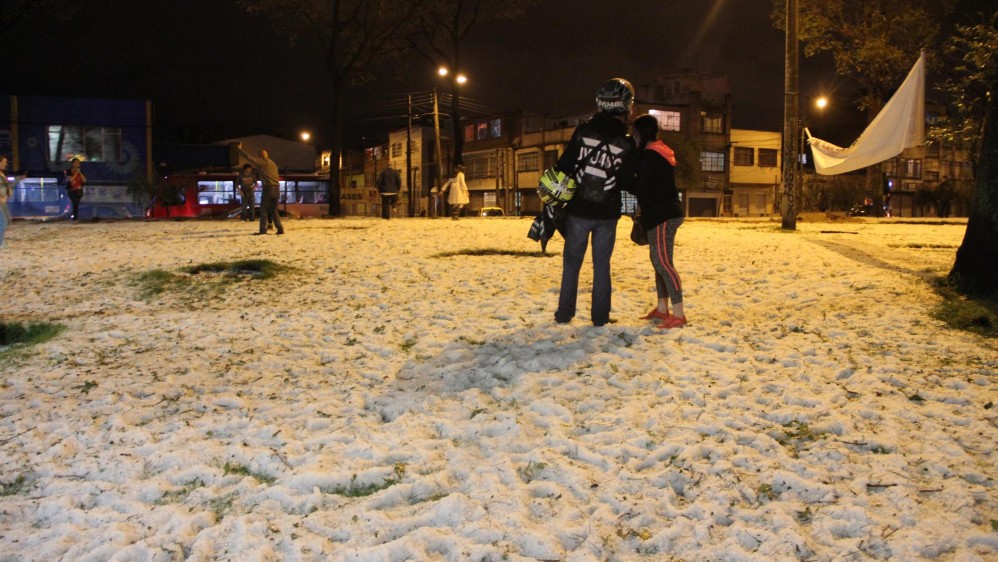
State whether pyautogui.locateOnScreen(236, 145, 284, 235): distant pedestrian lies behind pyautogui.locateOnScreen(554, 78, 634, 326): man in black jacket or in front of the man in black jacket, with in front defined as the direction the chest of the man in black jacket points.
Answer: in front

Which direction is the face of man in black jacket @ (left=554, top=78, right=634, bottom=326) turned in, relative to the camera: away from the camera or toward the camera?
away from the camera

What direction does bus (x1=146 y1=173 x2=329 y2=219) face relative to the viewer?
to the viewer's left

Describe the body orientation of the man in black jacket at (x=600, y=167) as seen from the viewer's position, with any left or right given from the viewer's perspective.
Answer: facing away from the viewer

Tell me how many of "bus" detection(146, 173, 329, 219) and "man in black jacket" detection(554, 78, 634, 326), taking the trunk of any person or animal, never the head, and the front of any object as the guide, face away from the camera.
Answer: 1

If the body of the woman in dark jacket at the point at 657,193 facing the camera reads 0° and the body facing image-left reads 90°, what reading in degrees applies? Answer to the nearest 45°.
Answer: approximately 90°

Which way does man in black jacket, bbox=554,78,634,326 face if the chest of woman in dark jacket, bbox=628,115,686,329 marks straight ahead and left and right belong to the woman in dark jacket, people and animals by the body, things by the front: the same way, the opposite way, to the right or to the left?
to the right

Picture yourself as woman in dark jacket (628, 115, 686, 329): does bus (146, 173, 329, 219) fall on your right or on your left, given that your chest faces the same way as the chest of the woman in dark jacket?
on your right
